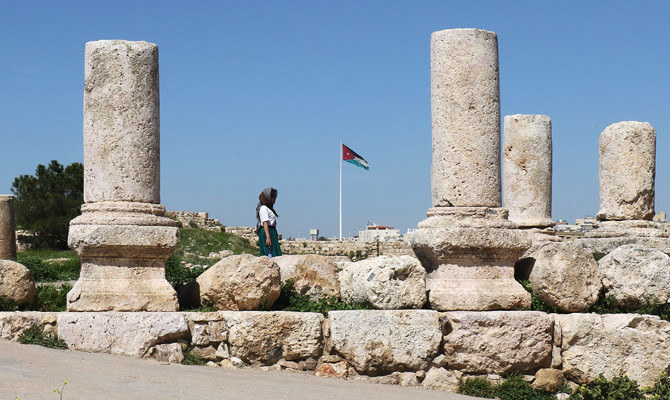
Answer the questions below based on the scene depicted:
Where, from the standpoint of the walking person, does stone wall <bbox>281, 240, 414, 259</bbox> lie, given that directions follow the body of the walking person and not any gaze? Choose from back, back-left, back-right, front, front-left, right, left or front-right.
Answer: left

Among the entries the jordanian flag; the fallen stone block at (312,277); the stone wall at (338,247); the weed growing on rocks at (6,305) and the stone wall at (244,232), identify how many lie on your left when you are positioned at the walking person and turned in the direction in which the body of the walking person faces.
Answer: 3

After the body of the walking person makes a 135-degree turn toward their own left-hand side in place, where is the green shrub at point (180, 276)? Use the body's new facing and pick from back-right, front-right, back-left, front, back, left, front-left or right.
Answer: left

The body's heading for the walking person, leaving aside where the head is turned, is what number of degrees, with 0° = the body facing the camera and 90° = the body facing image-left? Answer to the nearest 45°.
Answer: approximately 270°

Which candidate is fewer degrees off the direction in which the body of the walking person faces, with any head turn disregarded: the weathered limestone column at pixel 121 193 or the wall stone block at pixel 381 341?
the wall stone block

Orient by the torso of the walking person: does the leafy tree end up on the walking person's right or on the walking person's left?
on the walking person's left

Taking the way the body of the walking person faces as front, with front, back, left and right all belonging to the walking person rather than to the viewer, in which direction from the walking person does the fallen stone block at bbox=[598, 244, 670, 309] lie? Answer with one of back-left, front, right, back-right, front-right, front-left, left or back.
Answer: front-right

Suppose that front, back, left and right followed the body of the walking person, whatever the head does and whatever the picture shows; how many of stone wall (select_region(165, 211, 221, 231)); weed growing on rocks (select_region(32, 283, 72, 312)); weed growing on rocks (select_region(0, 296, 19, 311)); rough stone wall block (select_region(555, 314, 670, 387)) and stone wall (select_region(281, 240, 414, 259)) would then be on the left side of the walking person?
2

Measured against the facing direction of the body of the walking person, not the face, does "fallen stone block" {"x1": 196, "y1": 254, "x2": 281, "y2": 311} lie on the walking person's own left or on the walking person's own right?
on the walking person's own right

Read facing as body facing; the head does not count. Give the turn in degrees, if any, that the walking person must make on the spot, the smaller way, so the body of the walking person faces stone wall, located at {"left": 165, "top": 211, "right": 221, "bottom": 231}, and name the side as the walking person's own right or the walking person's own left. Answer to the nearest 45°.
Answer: approximately 90° to the walking person's own left

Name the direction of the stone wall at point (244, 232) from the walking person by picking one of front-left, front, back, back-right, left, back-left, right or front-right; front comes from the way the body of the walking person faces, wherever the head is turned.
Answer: left

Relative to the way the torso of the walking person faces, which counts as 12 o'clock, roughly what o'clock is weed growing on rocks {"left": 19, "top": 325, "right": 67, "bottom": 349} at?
The weed growing on rocks is roughly at 4 o'clock from the walking person.

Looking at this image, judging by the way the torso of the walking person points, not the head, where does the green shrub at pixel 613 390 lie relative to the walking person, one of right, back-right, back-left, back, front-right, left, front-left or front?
front-right

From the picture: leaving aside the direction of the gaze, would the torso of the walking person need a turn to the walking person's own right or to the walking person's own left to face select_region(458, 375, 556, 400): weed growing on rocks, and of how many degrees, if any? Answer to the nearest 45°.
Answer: approximately 45° to the walking person's own right
